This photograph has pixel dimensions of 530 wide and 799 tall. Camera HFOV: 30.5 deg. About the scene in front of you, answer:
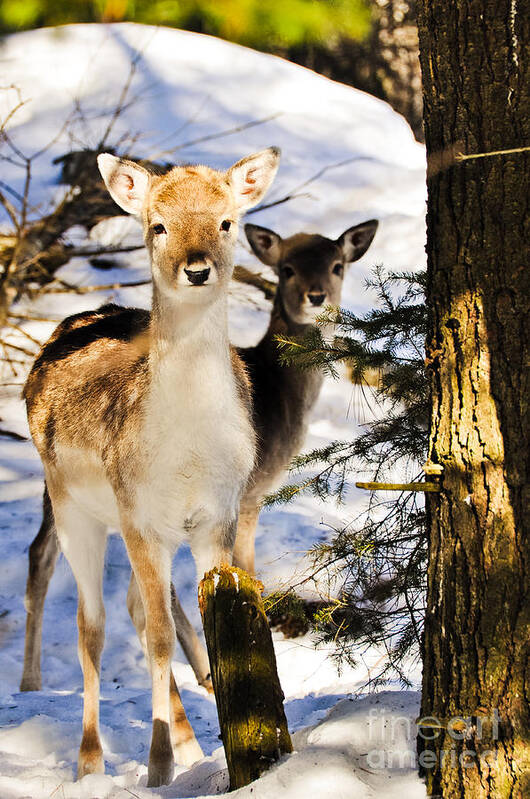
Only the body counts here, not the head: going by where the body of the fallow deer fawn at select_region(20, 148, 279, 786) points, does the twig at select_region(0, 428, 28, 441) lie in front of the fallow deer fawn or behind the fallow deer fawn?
behind

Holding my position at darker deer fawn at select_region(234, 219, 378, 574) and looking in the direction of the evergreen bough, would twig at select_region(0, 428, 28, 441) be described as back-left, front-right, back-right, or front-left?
back-right

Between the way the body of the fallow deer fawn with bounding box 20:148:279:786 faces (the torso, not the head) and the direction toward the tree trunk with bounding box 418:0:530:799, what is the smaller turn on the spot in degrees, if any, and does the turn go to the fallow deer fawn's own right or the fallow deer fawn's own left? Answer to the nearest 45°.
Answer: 0° — it already faces it

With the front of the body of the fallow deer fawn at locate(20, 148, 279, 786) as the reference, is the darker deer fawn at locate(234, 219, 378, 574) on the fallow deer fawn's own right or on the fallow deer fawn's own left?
on the fallow deer fawn's own left

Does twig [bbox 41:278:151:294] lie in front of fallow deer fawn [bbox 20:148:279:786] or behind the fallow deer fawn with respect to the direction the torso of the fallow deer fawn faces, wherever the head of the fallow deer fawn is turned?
behind

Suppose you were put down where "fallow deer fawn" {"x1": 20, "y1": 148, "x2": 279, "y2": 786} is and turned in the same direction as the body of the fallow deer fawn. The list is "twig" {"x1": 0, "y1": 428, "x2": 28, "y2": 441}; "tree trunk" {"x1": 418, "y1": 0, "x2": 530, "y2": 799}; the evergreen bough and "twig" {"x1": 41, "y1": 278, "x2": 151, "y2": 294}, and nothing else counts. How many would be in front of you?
2

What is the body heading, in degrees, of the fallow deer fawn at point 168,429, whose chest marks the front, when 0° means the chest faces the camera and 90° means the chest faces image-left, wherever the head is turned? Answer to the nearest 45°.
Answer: approximately 315°
